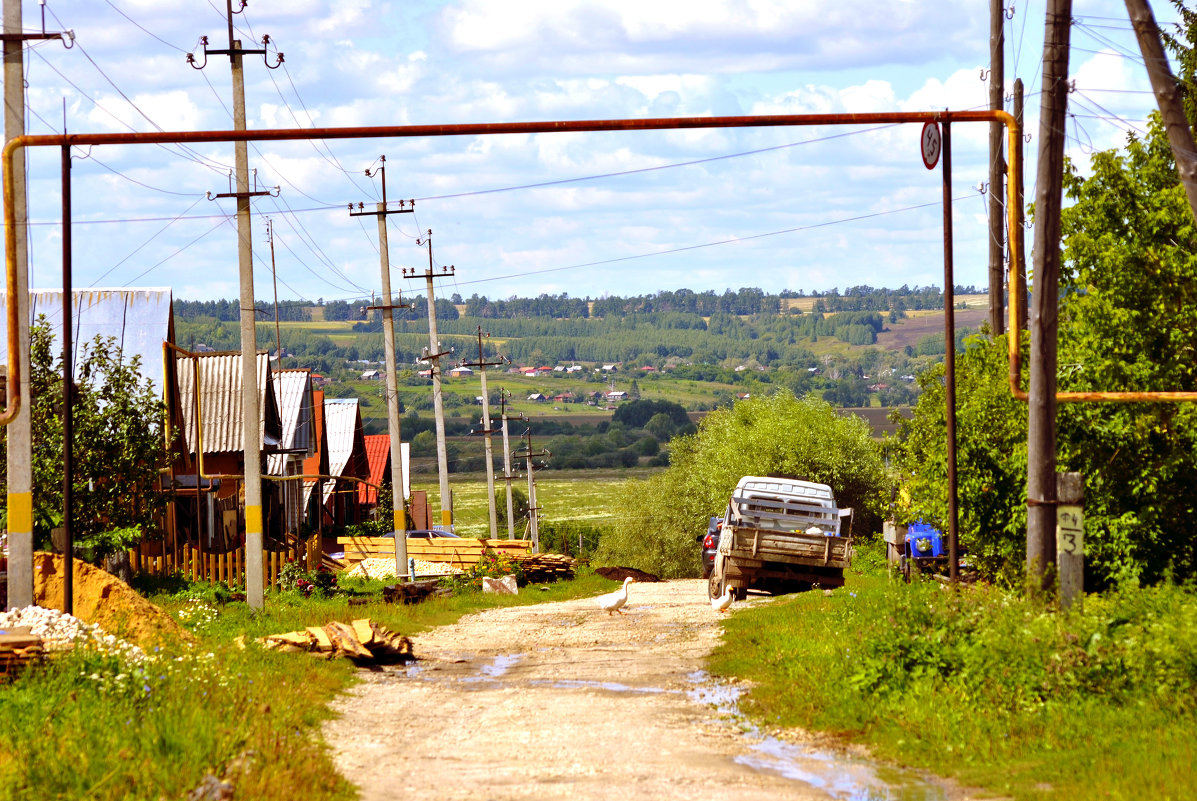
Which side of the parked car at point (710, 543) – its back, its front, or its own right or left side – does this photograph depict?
back

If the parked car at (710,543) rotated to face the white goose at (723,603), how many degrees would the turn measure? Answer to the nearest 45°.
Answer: approximately 180°

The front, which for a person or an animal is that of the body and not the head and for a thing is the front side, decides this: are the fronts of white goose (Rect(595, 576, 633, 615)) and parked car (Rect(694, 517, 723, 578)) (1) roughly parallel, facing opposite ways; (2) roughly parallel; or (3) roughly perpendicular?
roughly perpendicular

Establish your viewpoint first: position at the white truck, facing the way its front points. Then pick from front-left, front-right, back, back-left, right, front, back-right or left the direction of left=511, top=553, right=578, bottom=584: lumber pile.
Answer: front-left

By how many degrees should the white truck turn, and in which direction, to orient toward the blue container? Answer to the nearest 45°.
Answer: approximately 45° to its right

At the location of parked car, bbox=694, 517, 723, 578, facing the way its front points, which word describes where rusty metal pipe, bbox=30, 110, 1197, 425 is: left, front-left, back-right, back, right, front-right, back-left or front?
back

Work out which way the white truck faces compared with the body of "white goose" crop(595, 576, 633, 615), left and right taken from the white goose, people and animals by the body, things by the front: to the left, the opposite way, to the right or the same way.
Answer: to the left

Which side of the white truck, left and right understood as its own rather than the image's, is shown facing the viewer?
back

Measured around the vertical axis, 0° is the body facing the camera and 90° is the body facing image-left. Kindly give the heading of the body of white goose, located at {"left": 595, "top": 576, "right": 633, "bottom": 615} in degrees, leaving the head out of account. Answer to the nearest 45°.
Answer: approximately 270°
